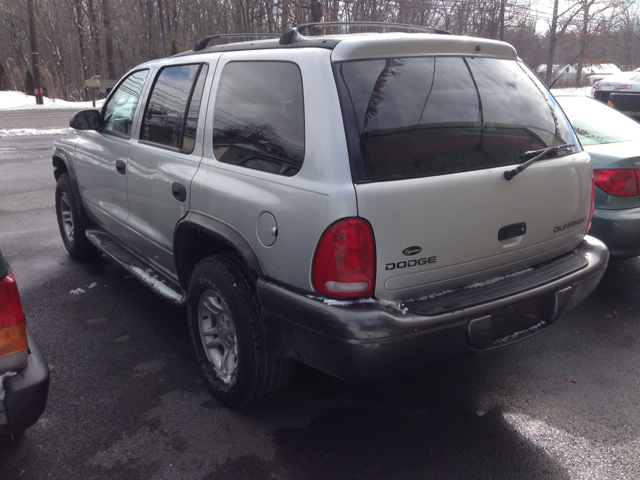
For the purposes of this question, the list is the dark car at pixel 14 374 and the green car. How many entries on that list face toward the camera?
0

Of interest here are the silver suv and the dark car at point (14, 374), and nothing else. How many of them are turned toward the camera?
0

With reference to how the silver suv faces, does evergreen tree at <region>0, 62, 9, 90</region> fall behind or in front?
in front

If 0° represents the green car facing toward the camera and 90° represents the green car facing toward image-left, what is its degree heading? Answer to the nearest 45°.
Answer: approximately 135°

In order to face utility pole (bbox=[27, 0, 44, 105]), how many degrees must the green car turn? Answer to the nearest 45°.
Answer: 0° — it already faces it

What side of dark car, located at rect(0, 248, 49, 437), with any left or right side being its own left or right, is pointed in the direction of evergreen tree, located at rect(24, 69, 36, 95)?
front

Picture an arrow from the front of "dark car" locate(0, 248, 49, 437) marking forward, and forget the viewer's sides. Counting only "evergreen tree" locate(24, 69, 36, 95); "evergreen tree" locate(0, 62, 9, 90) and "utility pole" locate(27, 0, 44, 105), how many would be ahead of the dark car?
3

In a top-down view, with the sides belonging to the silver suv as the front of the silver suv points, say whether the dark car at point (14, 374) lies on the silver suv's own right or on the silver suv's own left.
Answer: on the silver suv's own left

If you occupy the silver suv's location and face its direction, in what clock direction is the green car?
The green car is roughly at 3 o'clock from the silver suv.

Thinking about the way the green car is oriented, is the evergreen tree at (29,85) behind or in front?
in front

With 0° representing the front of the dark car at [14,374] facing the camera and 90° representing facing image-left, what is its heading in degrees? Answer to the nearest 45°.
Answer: approximately 180°

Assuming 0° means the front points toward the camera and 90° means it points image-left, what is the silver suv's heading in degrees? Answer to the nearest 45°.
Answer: approximately 135°

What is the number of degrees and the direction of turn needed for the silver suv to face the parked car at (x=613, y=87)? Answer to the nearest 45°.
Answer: approximately 90° to its right
